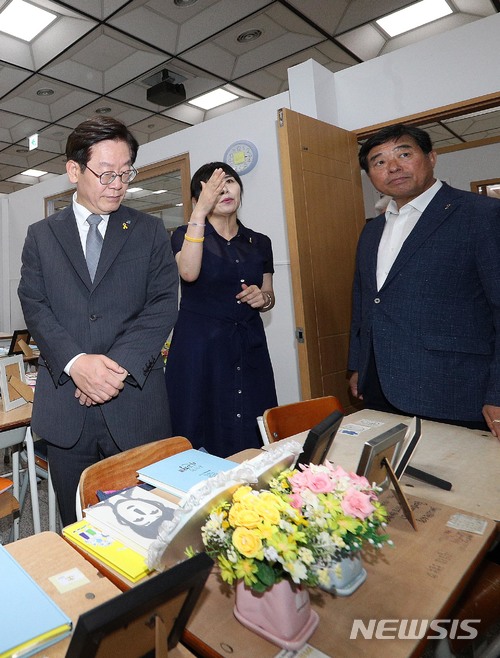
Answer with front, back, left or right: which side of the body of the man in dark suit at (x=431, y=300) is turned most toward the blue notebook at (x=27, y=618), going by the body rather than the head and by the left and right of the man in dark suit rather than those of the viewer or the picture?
front

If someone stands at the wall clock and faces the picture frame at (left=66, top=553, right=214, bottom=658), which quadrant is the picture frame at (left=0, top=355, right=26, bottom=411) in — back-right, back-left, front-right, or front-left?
front-right

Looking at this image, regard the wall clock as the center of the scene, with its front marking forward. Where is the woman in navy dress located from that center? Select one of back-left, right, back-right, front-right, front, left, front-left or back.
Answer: front-left

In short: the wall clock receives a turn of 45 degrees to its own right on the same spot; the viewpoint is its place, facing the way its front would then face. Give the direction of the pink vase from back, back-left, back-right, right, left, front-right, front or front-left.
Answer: left

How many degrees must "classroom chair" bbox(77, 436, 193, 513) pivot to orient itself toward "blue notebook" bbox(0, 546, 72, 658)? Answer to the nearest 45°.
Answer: approximately 45° to its right

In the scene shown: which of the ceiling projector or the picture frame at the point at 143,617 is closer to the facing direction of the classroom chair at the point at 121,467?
the picture frame

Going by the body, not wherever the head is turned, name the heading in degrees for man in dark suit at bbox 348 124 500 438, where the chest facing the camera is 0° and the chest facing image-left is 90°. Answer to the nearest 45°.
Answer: approximately 45°

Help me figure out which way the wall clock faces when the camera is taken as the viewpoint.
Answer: facing the viewer and to the left of the viewer

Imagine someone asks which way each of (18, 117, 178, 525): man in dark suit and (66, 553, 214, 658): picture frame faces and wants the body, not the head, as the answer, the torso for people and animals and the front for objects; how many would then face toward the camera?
1

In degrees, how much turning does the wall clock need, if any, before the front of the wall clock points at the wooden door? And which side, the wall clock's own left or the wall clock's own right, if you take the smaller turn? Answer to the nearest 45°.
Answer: approximately 90° to the wall clock's own left

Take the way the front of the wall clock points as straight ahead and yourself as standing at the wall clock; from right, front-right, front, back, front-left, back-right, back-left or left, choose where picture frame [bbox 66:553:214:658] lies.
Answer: front-left

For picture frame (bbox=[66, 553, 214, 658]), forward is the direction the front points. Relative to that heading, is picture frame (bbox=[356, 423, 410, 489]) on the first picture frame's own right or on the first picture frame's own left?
on the first picture frame's own right

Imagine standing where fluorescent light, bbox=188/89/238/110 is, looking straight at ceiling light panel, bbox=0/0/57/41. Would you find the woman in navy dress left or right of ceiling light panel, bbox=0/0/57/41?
left

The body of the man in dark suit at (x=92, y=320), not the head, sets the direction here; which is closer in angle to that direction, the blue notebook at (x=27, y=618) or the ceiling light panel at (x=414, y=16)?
the blue notebook
